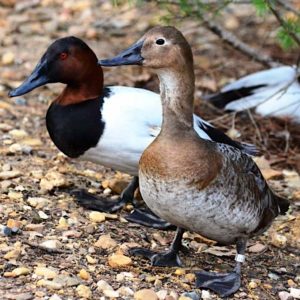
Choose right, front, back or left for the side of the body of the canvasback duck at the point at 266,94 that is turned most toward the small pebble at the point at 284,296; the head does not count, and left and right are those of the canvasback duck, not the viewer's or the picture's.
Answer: right

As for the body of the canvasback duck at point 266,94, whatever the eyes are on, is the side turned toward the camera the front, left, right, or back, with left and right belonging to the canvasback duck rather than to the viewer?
right

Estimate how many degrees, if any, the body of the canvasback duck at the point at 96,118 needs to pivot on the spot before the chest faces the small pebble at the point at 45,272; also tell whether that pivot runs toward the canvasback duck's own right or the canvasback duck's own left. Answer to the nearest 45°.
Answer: approximately 90° to the canvasback duck's own left

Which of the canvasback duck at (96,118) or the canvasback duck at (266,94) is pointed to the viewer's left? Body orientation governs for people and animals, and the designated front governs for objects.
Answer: the canvasback duck at (96,118)

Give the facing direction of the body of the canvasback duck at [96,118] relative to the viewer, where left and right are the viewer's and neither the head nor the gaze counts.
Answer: facing to the left of the viewer

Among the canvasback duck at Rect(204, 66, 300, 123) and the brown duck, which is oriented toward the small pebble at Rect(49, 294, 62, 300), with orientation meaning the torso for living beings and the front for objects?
the brown duck

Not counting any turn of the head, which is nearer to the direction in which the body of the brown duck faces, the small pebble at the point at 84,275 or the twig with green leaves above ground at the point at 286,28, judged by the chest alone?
the small pebble

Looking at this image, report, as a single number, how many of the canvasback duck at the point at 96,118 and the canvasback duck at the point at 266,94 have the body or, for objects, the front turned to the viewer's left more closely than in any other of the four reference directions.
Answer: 1

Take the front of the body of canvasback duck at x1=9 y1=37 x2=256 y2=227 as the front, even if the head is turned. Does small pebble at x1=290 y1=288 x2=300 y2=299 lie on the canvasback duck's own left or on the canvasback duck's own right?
on the canvasback duck's own left

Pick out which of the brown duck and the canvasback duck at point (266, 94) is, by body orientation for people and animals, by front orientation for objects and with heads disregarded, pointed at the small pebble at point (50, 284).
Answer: the brown duck

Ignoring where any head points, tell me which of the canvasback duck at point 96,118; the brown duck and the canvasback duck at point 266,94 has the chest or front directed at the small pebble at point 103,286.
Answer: the brown duck

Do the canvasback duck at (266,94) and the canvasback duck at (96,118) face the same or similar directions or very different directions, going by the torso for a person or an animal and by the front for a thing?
very different directions

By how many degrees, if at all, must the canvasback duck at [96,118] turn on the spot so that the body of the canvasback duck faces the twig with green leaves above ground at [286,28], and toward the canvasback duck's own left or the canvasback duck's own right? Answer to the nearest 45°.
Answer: approximately 135° to the canvasback duck's own right
